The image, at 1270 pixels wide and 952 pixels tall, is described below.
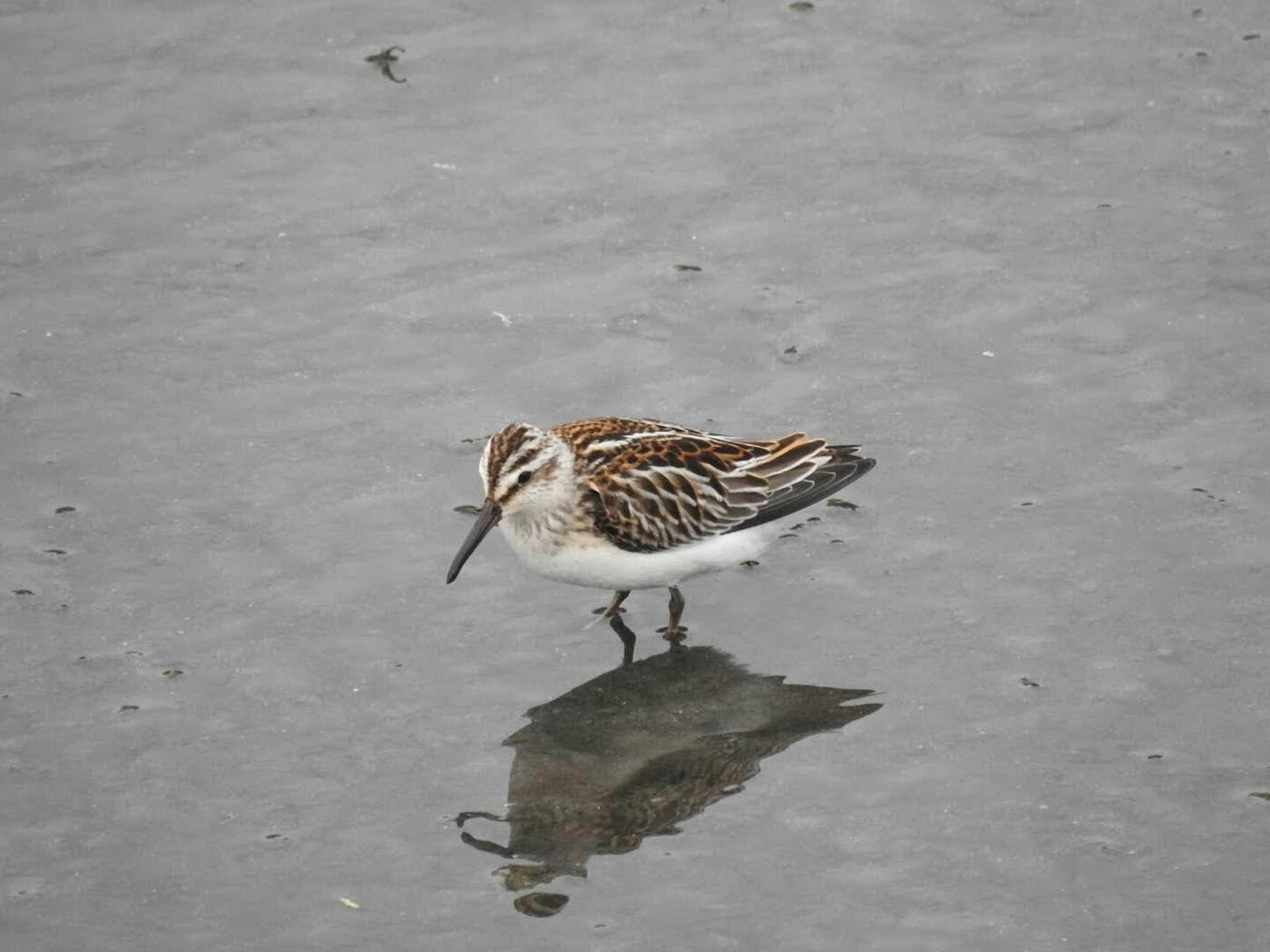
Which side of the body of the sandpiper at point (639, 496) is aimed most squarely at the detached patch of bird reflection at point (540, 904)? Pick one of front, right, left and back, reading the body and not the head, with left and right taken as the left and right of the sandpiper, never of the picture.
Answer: left

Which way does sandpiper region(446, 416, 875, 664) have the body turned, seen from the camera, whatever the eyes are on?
to the viewer's left
